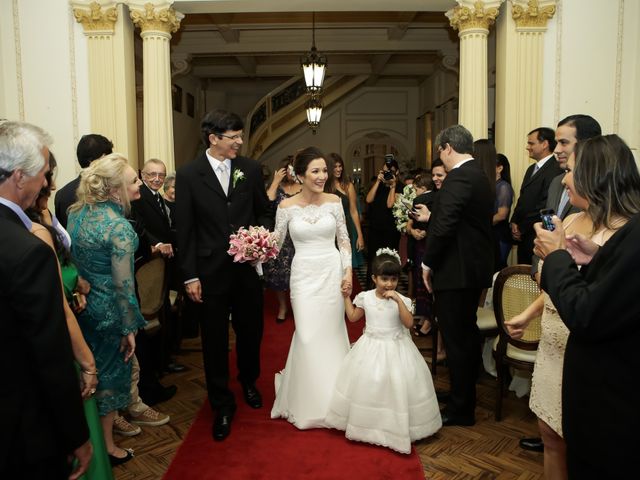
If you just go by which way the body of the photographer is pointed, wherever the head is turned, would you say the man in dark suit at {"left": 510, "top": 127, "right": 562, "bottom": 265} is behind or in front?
in front

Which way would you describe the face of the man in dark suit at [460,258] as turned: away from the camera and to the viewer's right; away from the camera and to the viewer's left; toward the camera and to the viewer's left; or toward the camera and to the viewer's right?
away from the camera and to the viewer's left

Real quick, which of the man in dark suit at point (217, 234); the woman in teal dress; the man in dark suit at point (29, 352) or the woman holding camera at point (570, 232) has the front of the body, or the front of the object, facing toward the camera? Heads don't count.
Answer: the man in dark suit at point (217, 234)

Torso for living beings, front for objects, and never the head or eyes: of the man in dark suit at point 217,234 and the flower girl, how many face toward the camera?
2

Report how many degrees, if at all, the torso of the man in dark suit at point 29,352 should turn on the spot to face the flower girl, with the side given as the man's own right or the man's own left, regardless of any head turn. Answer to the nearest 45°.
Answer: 0° — they already face them

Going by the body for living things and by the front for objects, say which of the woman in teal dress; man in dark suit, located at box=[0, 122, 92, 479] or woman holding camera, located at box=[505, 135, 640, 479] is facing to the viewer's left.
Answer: the woman holding camera

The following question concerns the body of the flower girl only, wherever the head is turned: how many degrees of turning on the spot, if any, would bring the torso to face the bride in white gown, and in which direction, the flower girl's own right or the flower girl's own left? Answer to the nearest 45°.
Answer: approximately 135° to the flower girl's own right
